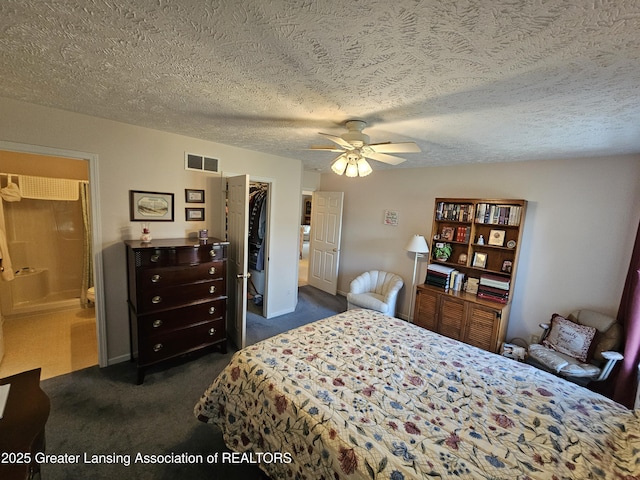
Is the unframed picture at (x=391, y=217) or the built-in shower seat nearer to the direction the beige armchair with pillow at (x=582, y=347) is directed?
the built-in shower seat

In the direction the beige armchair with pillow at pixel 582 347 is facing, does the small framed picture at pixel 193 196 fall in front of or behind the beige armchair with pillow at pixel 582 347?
in front

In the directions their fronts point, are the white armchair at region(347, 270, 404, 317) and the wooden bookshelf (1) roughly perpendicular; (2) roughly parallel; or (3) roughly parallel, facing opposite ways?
roughly parallel

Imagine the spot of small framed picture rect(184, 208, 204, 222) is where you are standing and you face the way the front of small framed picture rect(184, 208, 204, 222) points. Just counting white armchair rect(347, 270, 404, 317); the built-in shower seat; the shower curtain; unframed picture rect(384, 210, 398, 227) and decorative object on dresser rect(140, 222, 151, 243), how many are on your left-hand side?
2

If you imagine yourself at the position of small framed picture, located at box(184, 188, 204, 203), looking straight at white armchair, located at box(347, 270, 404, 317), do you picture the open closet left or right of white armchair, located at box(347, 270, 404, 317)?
left

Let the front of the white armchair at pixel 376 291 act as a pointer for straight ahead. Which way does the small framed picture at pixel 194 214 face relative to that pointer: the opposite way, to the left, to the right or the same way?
to the left

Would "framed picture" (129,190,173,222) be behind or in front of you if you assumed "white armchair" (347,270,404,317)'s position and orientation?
in front

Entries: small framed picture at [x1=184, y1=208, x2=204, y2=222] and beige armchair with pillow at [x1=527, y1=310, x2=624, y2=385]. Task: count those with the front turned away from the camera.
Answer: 0

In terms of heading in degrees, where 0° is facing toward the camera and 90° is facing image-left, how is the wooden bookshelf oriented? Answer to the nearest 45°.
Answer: approximately 45°

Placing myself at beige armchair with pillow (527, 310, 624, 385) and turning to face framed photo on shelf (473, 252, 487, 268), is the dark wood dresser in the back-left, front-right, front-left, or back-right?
front-left

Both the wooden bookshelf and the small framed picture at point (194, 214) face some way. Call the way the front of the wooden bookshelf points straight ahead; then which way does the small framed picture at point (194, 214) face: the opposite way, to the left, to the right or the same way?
to the left

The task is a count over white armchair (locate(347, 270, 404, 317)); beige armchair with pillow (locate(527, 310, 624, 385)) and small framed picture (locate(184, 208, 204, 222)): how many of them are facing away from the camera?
0

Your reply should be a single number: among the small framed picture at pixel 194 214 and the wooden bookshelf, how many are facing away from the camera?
0

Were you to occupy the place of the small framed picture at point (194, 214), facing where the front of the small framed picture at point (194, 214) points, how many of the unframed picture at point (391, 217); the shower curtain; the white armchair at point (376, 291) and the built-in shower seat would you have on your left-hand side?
2

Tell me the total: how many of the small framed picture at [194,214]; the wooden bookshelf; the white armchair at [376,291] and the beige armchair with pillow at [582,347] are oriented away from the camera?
0

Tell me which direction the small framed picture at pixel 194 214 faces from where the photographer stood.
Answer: facing the viewer

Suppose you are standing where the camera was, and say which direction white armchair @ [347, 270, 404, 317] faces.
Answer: facing the viewer and to the left of the viewer

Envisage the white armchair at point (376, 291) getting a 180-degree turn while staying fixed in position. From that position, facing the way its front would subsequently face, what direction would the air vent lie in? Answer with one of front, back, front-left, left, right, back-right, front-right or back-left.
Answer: back

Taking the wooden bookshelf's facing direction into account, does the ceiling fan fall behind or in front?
in front

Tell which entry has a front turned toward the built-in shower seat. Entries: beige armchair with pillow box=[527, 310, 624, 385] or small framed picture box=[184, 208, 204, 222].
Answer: the beige armchair with pillow
